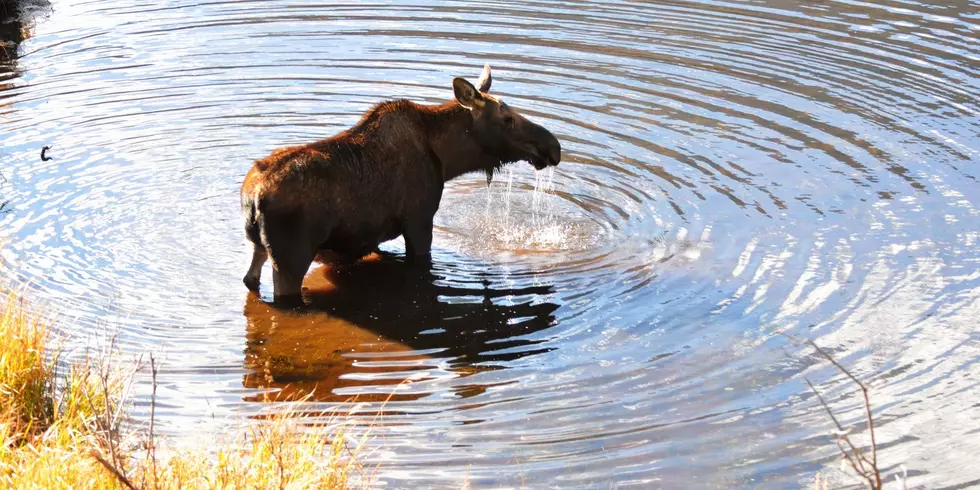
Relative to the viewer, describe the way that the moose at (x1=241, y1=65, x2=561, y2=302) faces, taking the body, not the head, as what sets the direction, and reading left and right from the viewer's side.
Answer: facing away from the viewer and to the right of the viewer

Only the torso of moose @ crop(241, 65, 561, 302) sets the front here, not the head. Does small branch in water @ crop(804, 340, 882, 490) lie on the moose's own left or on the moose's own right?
on the moose's own right
